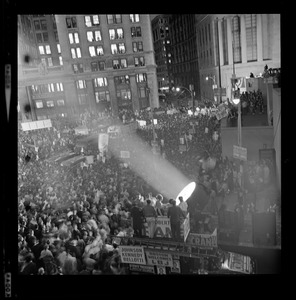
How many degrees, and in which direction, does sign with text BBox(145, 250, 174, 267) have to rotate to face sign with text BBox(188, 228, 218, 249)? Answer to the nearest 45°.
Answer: approximately 90° to its left
